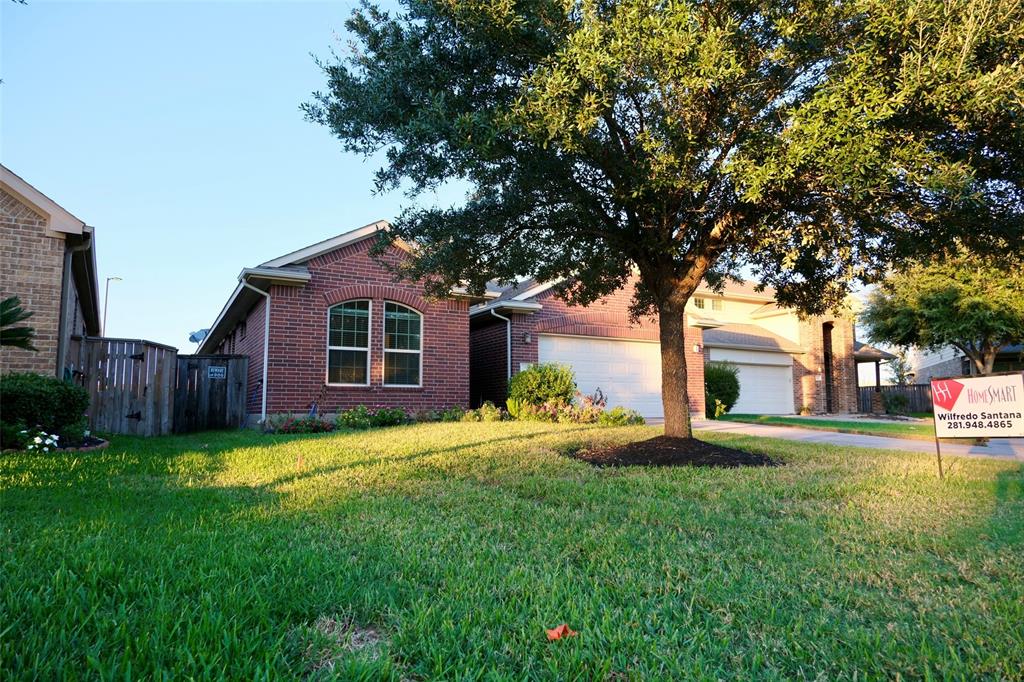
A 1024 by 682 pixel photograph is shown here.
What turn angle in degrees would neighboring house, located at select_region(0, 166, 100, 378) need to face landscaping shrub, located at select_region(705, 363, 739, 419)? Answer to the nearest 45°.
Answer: approximately 90° to its left

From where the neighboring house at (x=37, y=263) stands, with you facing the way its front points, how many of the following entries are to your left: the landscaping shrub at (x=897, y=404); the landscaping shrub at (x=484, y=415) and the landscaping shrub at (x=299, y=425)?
3

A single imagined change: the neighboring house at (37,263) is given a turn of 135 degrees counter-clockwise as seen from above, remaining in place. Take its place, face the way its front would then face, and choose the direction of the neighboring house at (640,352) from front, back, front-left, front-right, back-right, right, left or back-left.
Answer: front-right

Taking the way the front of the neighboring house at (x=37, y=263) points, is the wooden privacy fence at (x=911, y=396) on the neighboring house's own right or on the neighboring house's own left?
on the neighboring house's own left

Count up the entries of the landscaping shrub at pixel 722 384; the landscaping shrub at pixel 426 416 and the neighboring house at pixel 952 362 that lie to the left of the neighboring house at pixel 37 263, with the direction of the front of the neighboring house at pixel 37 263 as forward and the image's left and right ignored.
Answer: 3

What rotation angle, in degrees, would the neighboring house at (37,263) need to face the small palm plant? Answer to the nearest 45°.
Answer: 0° — it already faces it

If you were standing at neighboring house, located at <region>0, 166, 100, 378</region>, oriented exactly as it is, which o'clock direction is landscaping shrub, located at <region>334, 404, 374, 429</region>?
The landscaping shrub is roughly at 9 o'clock from the neighboring house.

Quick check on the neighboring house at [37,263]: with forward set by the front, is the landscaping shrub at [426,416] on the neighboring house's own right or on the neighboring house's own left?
on the neighboring house's own left

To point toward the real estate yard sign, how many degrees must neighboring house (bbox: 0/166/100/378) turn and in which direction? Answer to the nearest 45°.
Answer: approximately 45° to its left

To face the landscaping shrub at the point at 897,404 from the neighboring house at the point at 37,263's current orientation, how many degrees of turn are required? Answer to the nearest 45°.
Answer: approximately 90° to its left

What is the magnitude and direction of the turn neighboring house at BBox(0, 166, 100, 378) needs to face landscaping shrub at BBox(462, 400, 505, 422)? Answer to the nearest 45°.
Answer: approximately 90° to its left

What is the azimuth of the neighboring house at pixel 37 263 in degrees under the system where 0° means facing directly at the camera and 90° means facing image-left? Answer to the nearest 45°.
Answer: approximately 0°

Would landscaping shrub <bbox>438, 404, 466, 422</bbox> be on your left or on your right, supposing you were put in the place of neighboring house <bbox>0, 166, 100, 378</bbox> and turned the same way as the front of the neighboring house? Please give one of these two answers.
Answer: on your left
